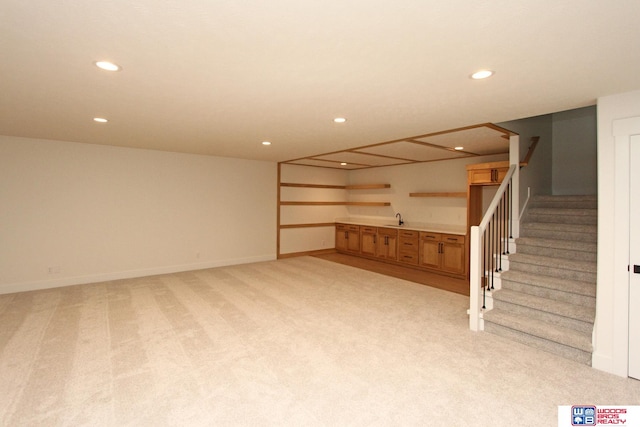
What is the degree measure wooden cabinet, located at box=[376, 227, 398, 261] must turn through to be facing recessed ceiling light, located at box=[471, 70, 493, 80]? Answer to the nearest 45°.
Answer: approximately 45° to its left

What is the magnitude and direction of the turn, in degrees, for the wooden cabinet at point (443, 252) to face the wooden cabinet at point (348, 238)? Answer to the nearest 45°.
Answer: approximately 90° to its right

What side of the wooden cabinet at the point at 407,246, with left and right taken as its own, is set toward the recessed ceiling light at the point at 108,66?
front

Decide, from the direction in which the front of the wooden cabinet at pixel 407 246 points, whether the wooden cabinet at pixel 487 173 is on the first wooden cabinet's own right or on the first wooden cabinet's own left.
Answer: on the first wooden cabinet's own left

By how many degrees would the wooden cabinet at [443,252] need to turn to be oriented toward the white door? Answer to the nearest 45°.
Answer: approximately 90° to its left

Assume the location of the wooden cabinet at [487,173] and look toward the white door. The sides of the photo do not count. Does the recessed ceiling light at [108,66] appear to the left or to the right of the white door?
right

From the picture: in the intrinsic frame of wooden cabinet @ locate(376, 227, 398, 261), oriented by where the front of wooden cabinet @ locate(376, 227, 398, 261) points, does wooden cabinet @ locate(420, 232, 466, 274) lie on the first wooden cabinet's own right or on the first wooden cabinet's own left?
on the first wooden cabinet's own left

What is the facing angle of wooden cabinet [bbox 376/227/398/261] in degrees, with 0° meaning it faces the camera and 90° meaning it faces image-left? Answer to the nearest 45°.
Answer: approximately 45°

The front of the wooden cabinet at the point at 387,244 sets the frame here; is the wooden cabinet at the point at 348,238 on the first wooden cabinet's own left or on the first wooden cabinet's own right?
on the first wooden cabinet's own right

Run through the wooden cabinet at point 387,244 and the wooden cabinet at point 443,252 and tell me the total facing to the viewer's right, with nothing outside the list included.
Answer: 0

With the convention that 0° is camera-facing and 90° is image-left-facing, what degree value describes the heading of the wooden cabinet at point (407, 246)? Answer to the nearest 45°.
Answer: approximately 45°
